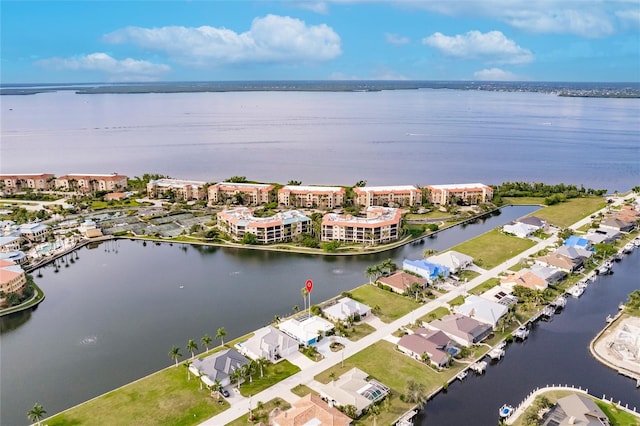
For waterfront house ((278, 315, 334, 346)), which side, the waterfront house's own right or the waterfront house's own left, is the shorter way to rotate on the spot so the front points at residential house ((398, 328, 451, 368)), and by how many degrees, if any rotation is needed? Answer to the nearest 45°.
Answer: approximately 45° to the waterfront house's own left

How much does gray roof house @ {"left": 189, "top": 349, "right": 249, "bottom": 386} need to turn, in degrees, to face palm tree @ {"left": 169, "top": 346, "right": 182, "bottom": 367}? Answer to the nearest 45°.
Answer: approximately 180°

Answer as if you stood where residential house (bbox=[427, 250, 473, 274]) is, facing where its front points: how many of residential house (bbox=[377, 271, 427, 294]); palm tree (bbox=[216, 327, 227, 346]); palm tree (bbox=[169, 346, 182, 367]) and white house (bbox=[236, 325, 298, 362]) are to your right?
4

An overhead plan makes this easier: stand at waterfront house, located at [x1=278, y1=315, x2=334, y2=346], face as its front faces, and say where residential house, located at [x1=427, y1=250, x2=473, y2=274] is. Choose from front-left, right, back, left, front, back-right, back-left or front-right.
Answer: left

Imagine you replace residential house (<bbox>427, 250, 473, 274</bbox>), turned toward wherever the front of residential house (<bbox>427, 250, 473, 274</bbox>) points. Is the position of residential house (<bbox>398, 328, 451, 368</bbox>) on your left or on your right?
on your right

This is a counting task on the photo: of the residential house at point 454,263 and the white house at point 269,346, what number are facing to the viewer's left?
0

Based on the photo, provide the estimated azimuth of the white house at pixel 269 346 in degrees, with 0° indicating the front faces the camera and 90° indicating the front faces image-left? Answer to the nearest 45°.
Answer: approximately 315°

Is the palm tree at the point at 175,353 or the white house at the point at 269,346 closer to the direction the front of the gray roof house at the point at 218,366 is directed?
the white house

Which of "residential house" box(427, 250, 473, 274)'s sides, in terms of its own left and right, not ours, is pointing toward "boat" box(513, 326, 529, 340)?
front

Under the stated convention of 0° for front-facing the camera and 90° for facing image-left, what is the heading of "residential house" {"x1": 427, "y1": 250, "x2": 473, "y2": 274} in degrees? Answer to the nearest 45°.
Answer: approximately 315°

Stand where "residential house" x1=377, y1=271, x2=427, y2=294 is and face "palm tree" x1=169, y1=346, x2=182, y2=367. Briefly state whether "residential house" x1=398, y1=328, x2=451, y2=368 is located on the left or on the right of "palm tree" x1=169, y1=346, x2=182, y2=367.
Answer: left

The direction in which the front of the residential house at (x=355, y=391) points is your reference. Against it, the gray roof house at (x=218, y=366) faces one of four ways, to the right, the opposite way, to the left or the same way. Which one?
the opposite way

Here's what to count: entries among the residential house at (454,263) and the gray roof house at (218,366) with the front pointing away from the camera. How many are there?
0

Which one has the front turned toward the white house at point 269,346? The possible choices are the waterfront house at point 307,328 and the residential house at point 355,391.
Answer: the residential house
